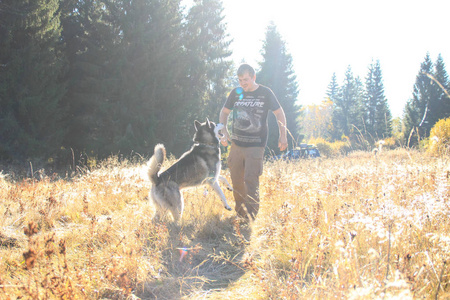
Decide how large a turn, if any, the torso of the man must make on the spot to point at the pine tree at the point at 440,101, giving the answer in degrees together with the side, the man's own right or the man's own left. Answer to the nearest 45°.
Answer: approximately 135° to the man's own left

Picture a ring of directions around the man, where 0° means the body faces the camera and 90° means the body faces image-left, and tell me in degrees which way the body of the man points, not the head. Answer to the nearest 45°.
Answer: approximately 0°

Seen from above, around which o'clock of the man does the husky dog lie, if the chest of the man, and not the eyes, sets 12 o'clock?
The husky dog is roughly at 3 o'clock from the man.

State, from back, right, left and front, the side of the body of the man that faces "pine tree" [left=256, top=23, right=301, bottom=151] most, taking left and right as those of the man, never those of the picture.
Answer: back

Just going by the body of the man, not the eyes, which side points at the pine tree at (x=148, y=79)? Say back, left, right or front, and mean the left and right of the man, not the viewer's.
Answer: back

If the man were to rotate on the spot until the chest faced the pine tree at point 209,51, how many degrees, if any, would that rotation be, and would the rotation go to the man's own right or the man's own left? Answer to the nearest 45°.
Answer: approximately 180°
